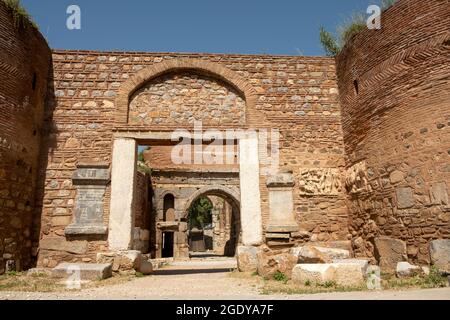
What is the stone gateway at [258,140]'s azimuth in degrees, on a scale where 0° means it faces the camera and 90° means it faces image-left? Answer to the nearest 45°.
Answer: approximately 0°

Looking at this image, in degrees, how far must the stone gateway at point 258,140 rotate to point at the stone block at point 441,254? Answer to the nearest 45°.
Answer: approximately 45° to its left

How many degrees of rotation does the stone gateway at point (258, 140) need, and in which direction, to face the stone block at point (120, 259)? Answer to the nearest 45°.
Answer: approximately 90° to its right
